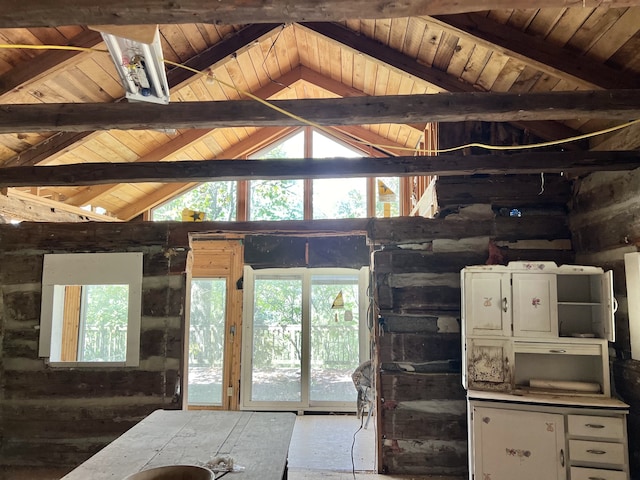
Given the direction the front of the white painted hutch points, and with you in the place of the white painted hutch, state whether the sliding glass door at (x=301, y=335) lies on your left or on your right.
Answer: on your right

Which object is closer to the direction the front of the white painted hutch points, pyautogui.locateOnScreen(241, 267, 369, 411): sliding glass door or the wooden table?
the wooden table

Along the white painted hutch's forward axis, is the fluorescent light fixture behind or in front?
in front

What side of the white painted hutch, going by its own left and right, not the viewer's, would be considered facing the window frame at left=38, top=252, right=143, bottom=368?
right

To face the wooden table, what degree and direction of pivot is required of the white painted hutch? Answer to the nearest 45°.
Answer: approximately 45° to its right

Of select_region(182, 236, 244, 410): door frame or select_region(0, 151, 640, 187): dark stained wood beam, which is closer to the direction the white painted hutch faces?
the dark stained wood beam

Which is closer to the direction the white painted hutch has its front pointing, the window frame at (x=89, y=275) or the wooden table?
the wooden table

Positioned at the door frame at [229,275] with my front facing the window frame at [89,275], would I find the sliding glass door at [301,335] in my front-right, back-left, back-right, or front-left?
back-left

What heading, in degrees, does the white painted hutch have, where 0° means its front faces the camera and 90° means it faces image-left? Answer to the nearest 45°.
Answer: approximately 0°
